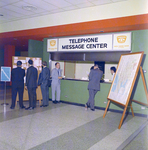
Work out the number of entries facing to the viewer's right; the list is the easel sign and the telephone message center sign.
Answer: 0

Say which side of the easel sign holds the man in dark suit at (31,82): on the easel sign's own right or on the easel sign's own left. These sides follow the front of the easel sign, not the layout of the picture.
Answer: on the easel sign's own right

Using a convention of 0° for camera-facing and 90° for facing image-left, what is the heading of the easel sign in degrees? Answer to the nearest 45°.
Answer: approximately 45°

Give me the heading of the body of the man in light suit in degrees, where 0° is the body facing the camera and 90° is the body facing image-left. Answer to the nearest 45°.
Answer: approximately 315°

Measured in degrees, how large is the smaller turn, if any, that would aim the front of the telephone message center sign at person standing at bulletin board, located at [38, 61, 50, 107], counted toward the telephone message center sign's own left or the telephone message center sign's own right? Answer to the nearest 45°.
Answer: approximately 45° to the telephone message center sign's own right

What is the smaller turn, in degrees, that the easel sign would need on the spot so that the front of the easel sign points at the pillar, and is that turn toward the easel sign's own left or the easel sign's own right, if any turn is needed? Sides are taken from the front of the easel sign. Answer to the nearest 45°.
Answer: approximately 90° to the easel sign's own right

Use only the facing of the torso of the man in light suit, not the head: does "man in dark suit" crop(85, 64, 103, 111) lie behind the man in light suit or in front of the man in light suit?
in front

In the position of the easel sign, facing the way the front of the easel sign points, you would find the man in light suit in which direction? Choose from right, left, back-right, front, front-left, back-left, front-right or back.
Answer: right
